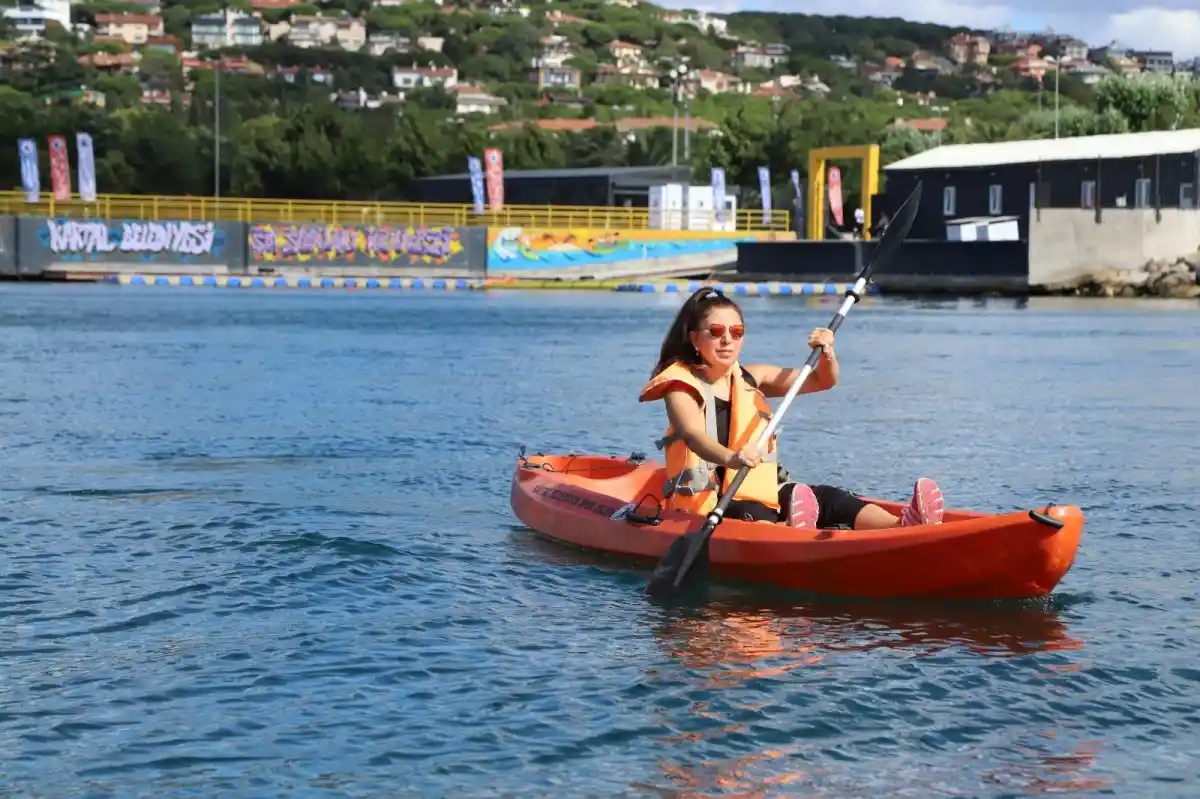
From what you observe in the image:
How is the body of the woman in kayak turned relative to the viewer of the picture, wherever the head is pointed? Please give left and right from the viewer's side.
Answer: facing the viewer and to the right of the viewer

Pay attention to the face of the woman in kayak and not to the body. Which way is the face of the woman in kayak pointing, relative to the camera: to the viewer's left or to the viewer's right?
to the viewer's right
